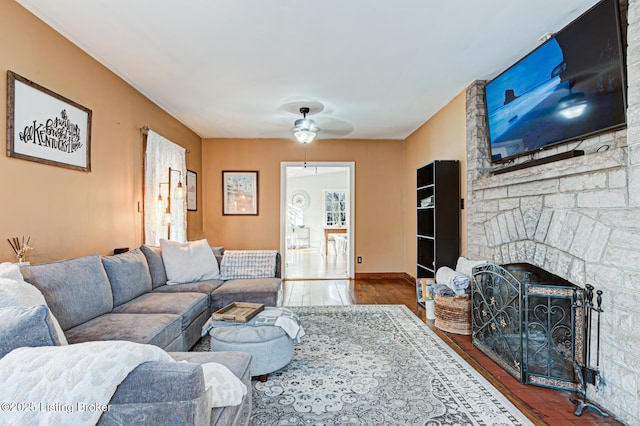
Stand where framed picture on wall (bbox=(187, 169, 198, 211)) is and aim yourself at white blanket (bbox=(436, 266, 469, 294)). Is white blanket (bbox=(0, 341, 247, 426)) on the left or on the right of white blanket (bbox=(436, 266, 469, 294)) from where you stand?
right

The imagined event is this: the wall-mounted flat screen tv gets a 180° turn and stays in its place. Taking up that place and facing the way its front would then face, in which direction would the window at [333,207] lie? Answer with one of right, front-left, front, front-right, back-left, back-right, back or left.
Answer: left

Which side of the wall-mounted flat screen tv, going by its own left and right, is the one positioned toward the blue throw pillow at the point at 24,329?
front

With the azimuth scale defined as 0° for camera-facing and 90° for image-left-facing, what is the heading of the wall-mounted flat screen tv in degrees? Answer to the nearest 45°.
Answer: approximately 45°

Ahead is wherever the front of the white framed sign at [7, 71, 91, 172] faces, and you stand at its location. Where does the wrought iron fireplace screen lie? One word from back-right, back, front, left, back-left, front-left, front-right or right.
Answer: front

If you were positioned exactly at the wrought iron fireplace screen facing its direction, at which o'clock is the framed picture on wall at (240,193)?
The framed picture on wall is roughly at 2 o'clock from the wrought iron fireplace screen.

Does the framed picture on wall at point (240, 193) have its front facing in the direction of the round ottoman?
yes

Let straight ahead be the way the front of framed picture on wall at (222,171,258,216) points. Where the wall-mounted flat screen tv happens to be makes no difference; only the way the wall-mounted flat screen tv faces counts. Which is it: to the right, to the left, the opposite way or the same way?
to the right

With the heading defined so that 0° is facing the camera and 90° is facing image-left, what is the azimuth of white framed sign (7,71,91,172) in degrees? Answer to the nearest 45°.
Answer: approximately 315°

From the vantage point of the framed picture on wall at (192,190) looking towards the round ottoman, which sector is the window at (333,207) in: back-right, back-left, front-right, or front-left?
back-left

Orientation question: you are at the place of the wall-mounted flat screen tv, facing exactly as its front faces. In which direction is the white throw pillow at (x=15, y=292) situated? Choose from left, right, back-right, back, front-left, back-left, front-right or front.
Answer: front

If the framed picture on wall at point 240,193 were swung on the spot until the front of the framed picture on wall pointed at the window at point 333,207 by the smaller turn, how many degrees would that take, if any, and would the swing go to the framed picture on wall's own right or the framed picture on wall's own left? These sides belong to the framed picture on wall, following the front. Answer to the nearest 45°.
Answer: approximately 135° to the framed picture on wall's own left

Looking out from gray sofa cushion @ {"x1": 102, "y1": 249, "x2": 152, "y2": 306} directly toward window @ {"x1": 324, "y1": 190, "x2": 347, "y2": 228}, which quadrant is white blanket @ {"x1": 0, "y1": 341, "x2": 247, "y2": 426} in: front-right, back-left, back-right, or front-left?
back-right

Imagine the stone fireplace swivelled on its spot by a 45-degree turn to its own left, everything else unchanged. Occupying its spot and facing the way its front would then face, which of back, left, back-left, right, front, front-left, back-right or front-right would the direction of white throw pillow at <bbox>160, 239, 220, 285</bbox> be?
right

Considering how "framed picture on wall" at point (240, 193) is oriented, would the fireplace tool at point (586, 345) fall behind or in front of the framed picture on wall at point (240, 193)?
in front

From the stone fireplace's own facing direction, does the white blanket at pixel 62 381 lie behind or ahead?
ahead

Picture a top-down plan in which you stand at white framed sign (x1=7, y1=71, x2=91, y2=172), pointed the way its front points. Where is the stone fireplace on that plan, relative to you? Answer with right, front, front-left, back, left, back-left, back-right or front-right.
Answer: front

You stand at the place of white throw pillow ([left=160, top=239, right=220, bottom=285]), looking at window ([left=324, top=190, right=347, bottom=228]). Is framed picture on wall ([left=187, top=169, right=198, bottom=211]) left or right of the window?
left

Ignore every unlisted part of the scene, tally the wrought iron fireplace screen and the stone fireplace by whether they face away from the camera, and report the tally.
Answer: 0

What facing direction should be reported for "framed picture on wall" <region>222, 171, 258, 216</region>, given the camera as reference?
facing the viewer

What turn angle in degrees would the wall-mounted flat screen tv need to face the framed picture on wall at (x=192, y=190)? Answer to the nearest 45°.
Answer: approximately 45° to its right

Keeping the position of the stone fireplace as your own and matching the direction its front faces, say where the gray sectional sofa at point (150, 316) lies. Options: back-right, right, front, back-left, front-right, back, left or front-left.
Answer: front
